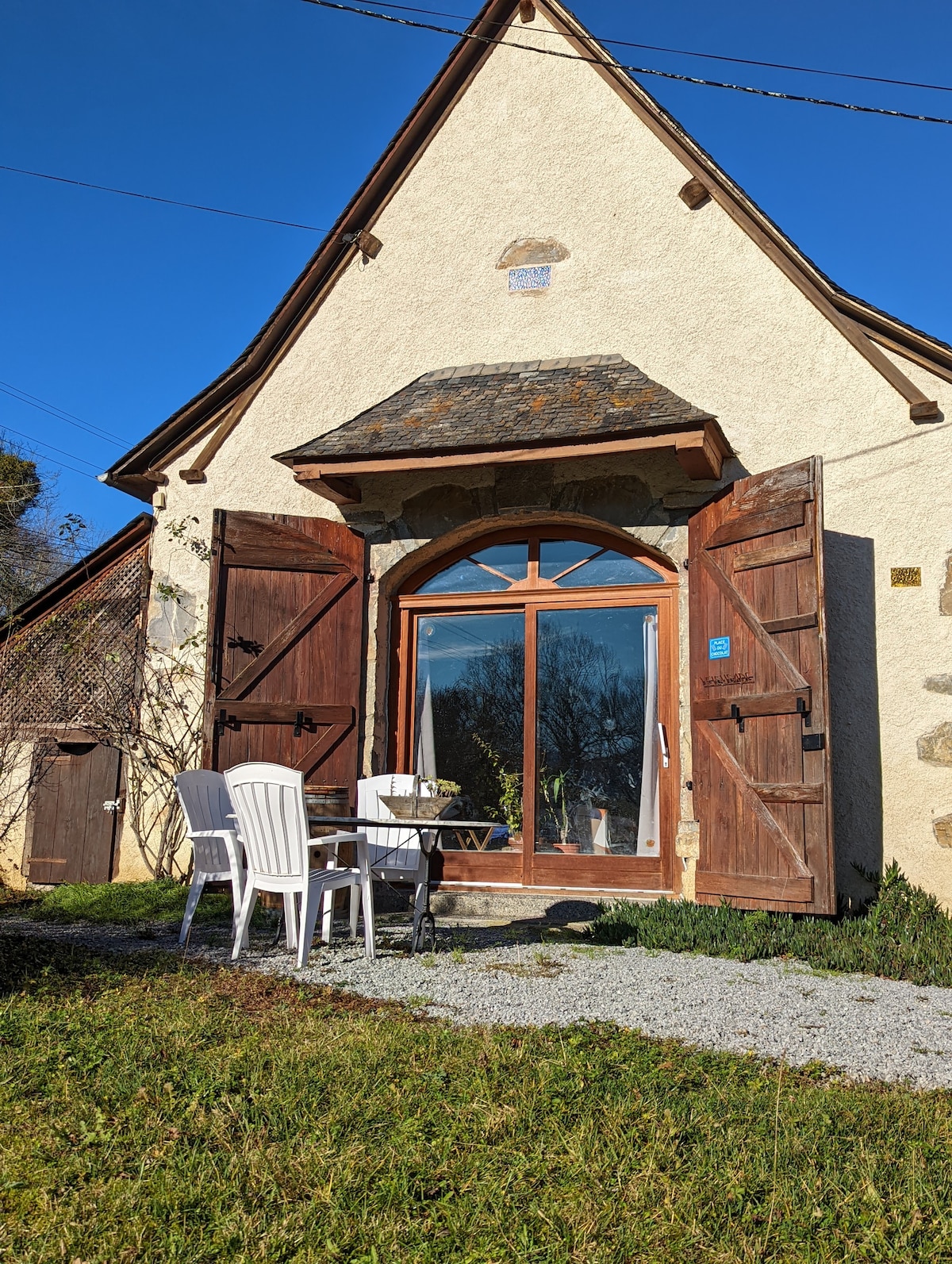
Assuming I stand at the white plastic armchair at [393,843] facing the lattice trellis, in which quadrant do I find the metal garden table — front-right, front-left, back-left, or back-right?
back-left

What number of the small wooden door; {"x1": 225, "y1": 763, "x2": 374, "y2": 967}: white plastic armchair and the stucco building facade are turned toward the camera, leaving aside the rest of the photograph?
2

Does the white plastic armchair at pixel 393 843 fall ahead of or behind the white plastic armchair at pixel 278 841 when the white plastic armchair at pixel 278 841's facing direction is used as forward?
ahead

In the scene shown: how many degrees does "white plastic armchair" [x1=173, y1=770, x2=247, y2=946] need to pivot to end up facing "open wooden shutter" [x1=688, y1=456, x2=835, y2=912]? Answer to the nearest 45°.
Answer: approximately 45° to its left

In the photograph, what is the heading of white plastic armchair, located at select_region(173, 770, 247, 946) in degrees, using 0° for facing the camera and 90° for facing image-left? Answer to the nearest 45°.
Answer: approximately 315°

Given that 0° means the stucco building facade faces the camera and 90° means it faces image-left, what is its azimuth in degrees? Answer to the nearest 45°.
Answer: approximately 0°

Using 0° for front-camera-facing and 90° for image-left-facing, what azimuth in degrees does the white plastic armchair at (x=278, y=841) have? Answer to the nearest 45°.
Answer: approximately 225°

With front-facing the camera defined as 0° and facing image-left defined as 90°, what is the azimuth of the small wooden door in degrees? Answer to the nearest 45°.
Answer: approximately 0°
